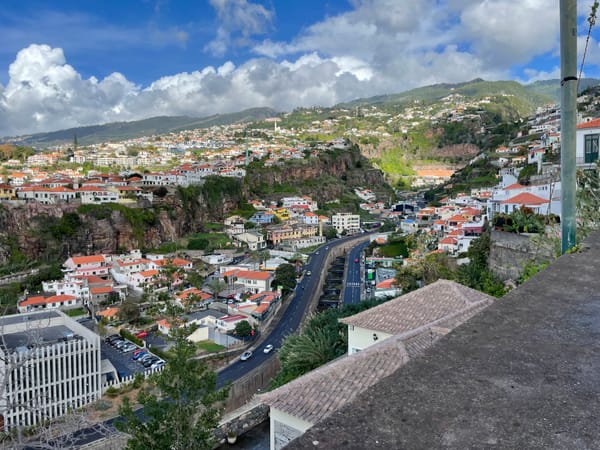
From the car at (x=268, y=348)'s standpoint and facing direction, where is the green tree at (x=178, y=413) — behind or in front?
in front

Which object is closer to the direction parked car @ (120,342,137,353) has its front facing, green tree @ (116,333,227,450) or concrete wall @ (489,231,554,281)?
the green tree

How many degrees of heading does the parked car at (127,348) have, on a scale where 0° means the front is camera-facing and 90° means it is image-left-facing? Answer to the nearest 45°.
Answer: approximately 45°

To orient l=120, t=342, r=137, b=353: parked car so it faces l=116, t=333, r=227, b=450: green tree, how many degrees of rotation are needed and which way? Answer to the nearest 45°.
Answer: approximately 45° to its left

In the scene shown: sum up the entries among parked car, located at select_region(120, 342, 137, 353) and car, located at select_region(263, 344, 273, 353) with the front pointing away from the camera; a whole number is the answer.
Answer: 0

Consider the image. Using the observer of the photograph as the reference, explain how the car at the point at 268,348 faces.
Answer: facing the viewer and to the left of the viewer

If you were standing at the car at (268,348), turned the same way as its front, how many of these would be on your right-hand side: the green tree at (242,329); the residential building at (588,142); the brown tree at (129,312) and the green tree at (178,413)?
2

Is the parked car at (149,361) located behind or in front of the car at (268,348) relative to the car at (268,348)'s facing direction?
in front

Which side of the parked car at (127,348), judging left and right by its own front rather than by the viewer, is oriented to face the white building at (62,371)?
front

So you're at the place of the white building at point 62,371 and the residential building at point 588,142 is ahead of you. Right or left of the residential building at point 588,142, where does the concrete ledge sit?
right
